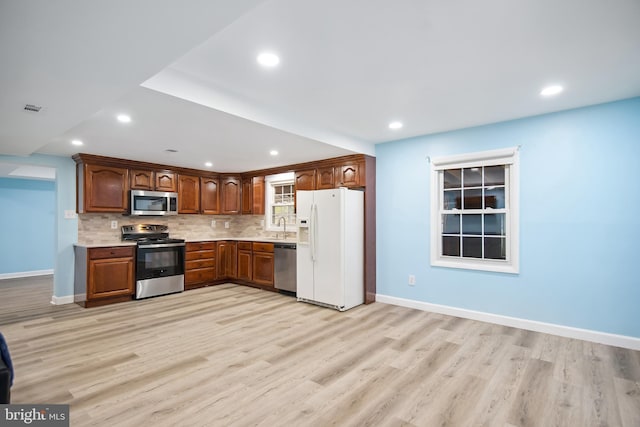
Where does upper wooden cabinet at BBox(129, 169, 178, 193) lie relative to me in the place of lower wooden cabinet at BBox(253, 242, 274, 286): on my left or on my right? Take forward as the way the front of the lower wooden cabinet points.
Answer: on my right

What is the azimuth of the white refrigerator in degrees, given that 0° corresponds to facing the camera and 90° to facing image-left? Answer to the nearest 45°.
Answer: approximately 45°

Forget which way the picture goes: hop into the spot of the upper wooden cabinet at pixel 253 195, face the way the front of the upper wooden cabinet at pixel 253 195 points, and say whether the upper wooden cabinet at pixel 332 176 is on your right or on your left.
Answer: on your left

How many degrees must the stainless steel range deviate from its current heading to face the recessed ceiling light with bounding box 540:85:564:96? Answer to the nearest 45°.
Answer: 0° — it already faces it

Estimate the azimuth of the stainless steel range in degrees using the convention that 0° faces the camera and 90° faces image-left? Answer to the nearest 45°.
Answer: approximately 315°

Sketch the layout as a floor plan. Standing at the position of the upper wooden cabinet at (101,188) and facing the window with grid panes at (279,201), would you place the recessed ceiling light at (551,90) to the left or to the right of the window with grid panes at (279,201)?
right

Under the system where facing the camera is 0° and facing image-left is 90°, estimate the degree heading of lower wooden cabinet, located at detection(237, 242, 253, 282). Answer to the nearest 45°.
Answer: approximately 45°

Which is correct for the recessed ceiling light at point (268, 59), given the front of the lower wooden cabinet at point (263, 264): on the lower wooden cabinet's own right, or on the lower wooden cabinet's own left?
on the lower wooden cabinet's own left
